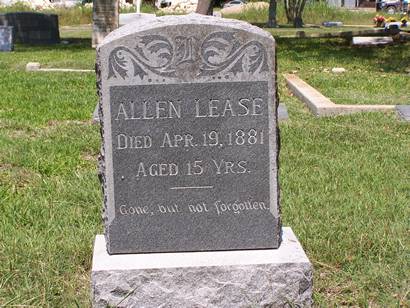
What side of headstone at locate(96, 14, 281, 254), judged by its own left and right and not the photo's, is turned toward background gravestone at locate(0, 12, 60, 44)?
back

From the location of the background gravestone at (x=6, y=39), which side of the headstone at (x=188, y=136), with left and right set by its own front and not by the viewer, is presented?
back

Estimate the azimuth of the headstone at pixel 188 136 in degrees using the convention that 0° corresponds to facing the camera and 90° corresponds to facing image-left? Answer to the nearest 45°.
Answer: approximately 0°

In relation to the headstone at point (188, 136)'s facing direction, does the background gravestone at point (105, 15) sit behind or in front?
behind

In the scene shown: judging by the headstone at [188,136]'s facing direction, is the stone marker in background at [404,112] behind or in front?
behind

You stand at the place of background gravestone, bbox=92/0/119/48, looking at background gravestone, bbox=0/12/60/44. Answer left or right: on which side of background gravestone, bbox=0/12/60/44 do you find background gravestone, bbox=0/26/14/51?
left

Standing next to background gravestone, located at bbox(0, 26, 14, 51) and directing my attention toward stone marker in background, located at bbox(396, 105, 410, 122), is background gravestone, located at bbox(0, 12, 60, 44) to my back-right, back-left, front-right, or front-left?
back-left
